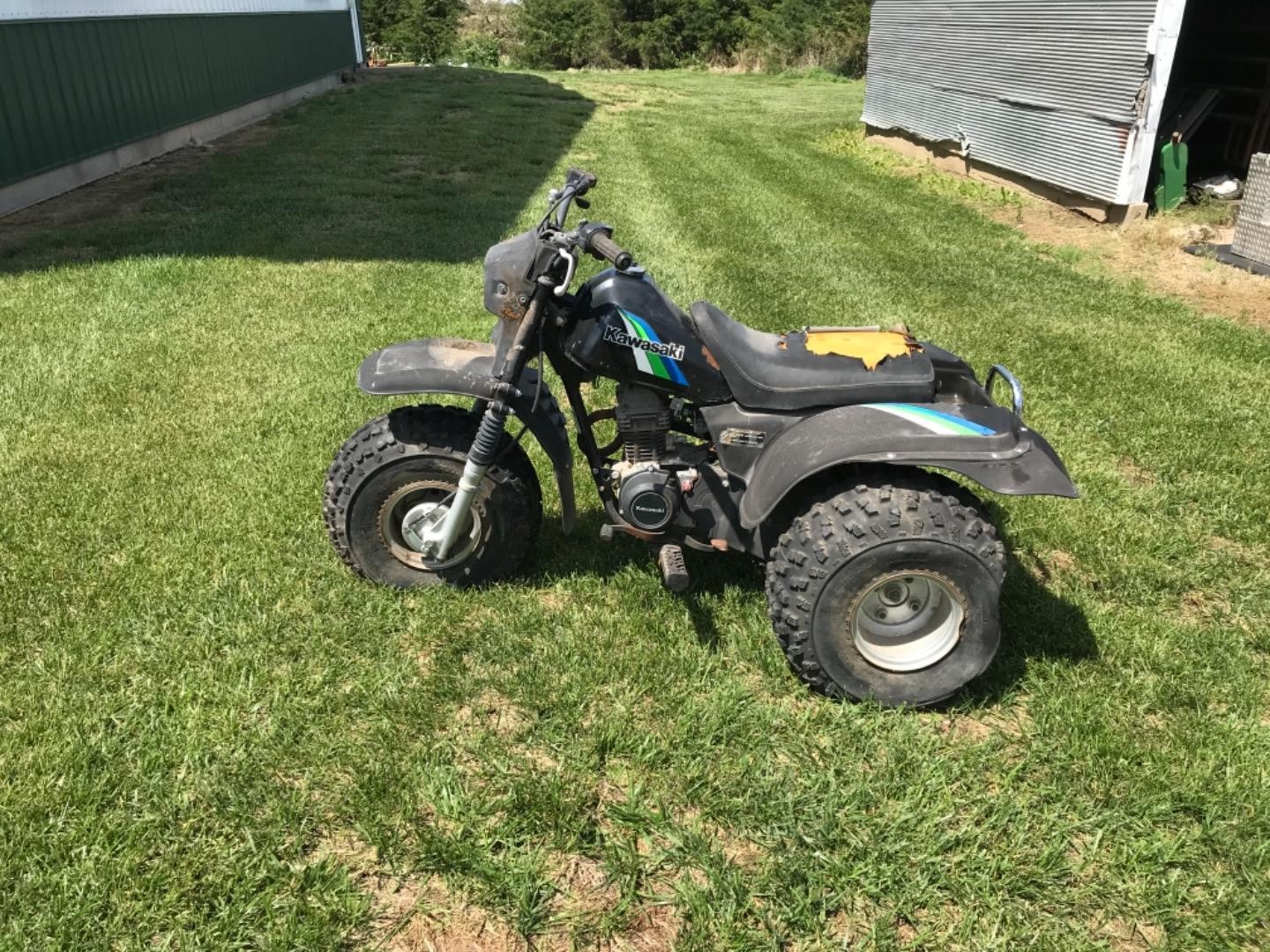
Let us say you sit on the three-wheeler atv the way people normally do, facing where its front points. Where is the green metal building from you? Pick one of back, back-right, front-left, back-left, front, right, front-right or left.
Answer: front-right

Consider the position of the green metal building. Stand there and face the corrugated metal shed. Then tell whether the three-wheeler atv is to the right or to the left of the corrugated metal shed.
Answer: right

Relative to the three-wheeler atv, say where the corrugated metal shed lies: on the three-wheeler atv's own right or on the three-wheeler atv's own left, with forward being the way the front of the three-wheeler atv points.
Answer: on the three-wheeler atv's own right

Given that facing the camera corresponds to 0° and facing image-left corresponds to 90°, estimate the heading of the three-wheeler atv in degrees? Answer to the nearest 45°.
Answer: approximately 90°

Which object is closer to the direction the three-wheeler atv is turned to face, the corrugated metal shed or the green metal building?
the green metal building
